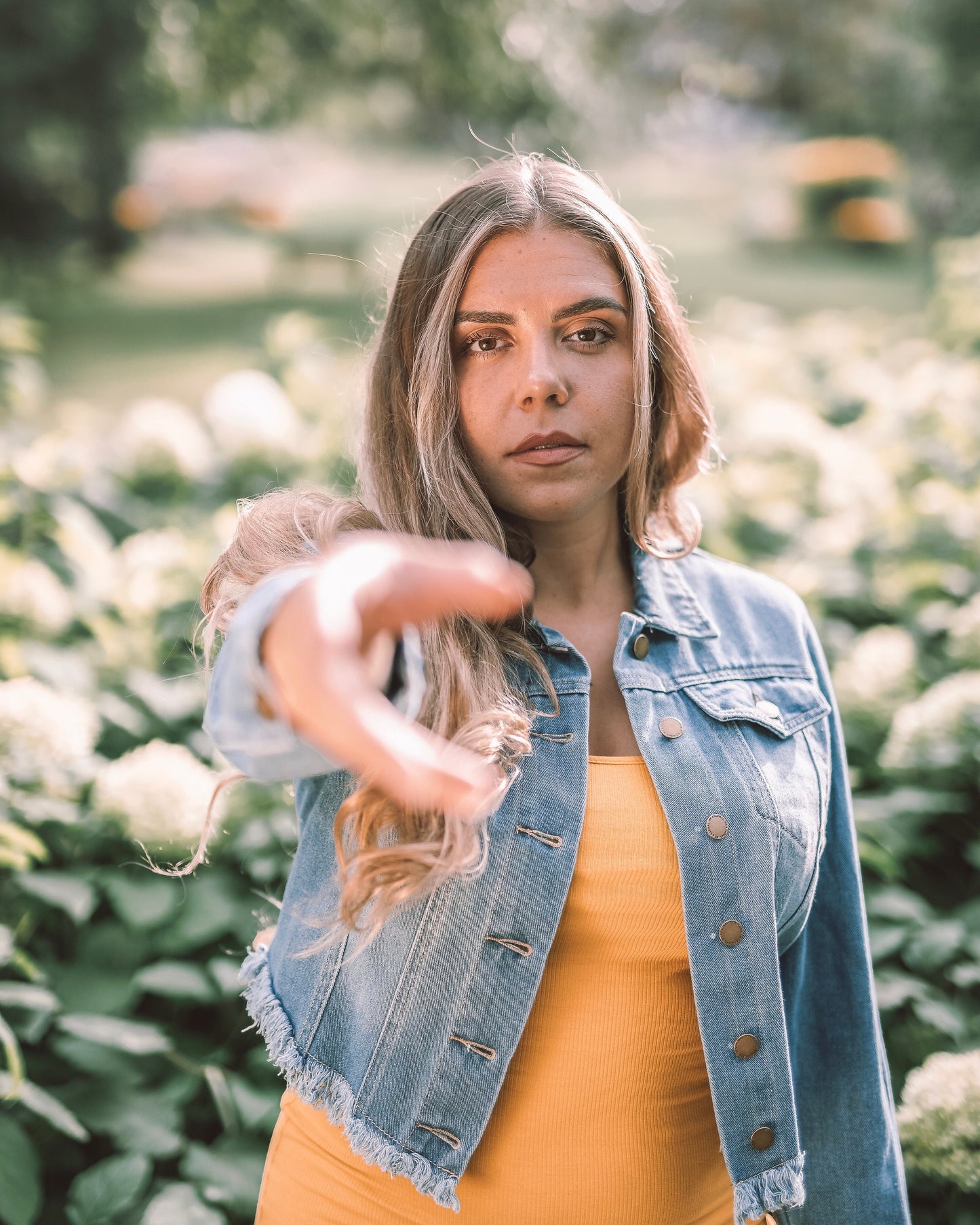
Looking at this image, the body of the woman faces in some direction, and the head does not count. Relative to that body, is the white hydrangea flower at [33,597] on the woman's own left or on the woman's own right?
on the woman's own right

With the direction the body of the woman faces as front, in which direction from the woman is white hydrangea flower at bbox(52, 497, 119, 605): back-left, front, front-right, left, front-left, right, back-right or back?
back-right

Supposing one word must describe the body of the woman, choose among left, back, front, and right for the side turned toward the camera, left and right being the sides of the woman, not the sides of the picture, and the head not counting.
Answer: front

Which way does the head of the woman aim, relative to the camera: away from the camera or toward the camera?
toward the camera

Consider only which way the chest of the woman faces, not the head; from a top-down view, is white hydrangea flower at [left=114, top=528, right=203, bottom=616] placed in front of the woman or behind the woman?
behind

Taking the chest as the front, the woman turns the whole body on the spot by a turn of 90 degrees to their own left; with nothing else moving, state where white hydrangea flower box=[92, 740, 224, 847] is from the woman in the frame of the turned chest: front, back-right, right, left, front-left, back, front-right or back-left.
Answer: back-left

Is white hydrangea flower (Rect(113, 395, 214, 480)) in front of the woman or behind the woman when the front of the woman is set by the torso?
behind

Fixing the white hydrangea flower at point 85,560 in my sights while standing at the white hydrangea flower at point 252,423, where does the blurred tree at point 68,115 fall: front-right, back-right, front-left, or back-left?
back-right

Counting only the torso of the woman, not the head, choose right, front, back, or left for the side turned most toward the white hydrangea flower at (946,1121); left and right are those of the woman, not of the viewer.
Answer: left

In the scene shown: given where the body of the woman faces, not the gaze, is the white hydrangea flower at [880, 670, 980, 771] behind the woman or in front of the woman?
behind

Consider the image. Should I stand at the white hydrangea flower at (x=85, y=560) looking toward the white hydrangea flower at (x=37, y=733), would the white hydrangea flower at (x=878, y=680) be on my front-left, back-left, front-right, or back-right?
front-left

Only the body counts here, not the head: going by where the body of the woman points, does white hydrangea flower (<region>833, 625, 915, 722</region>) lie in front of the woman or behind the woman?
behind
